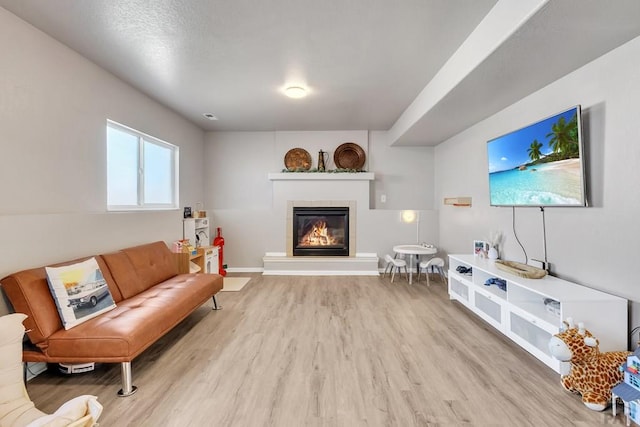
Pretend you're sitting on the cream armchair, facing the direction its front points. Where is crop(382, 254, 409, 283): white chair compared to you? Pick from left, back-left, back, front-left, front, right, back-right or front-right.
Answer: front-left

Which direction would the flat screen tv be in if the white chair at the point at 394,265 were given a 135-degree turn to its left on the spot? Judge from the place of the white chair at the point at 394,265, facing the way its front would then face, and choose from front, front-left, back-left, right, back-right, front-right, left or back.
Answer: back-left

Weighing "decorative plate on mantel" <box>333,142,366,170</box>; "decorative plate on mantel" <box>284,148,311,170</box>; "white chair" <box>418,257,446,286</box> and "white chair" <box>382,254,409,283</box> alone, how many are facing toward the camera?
2

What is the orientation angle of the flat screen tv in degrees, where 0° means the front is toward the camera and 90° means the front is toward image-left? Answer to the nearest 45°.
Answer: approximately 45°

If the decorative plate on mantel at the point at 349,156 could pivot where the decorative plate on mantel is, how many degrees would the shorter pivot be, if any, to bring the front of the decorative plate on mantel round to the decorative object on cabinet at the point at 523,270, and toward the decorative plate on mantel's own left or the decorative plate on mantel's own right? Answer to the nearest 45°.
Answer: approximately 45° to the decorative plate on mantel's own left

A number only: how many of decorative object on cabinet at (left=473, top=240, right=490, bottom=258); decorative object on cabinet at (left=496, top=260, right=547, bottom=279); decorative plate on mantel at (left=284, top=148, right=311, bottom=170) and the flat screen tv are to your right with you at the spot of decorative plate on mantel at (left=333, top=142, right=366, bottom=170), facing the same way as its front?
1

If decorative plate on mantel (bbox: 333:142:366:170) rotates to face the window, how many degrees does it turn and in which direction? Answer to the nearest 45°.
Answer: approximately 45° to its right

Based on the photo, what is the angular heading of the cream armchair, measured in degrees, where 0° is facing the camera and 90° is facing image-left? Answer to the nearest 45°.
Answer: approximately 315°

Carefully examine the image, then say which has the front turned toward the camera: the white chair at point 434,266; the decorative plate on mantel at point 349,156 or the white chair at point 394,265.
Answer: the decorative plate on mantel

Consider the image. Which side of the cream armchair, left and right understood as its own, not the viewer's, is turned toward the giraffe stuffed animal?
front

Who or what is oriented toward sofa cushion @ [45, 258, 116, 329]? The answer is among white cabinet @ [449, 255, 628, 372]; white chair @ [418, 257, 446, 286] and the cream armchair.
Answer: the white cabinet

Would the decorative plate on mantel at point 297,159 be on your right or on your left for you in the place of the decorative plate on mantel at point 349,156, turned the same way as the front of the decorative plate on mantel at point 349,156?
on your right

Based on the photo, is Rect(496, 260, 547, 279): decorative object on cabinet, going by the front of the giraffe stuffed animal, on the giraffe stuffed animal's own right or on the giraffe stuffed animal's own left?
on the giraffe stuffed animal's own right
